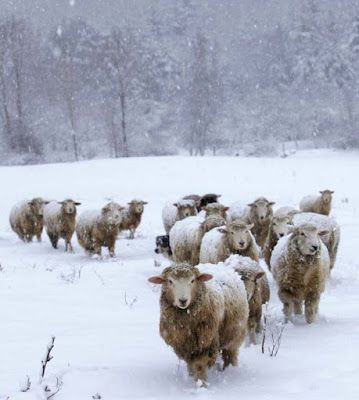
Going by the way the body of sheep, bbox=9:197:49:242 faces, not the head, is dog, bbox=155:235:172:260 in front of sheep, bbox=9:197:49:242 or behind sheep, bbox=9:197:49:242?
in front

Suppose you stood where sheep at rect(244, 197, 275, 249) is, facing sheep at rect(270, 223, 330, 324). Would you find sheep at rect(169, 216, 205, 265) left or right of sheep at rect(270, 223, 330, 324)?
right

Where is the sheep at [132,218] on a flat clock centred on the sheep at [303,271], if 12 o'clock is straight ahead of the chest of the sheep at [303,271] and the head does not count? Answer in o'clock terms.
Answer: the sheep at [132,218] is roughly at 5 o'clock from the sheep at [303,271].

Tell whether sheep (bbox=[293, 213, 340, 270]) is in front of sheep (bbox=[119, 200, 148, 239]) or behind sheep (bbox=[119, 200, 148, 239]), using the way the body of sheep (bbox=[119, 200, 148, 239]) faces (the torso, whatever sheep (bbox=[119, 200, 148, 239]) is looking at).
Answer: in front

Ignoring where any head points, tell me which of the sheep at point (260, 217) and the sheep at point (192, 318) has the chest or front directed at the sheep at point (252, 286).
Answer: the sheep at point (260, 217)

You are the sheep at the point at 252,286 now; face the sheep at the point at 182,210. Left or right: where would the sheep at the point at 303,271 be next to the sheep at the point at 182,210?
right

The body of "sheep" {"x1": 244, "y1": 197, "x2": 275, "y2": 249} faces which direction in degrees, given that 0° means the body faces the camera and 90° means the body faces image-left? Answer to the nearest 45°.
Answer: approximately 0°

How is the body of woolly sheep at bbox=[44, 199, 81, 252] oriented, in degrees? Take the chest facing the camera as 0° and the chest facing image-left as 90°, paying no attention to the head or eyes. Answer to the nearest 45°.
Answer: approximately 315°
